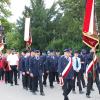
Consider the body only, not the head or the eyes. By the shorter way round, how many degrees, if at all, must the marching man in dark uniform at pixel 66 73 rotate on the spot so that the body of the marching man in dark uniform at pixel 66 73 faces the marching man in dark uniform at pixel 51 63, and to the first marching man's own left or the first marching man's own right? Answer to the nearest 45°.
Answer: approximately 180°

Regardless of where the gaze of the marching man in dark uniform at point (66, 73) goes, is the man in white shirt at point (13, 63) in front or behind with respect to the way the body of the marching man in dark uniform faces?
behind

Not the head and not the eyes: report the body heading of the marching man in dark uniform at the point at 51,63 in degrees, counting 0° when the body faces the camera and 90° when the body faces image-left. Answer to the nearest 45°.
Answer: approximately 0°

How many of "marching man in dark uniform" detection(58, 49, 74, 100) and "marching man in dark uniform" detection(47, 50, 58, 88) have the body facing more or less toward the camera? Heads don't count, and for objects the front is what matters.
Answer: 2

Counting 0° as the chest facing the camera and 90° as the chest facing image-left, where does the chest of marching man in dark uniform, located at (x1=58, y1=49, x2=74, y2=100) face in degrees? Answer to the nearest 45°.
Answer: approximately 0°

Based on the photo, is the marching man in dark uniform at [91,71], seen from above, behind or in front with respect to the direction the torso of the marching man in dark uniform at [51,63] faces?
in front
